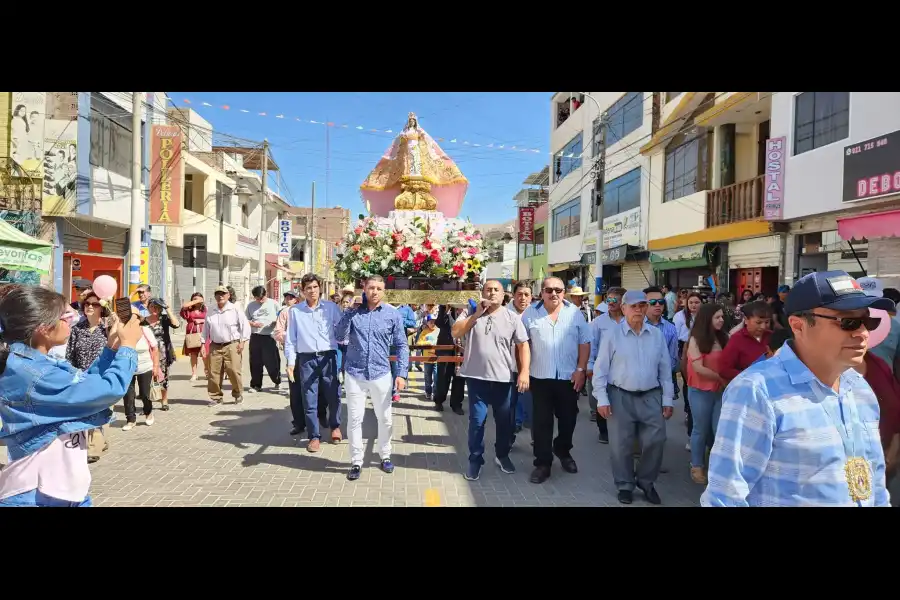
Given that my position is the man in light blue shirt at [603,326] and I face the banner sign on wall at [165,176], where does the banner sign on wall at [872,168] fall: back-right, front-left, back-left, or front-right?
back-right

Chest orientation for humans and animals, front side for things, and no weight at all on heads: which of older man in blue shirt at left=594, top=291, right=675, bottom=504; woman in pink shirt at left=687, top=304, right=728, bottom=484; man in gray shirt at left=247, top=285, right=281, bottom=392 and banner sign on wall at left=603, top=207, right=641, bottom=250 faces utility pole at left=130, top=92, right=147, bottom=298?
the banner sign on wall

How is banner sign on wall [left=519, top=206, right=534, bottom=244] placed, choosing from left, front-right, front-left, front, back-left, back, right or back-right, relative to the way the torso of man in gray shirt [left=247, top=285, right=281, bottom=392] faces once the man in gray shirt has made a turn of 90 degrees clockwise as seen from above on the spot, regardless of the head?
back-right

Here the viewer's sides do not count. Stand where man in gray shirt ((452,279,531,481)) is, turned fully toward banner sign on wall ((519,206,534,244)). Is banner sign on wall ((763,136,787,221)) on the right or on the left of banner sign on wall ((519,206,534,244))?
right

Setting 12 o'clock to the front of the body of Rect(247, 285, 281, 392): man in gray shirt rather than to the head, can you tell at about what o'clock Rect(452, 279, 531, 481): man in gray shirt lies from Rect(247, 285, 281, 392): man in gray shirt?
Rect(452, 279, 531, 481): man in gray shirt is roughly at 11 o'clock from Rect(247, 285, 281, 392): man in gray shirt.

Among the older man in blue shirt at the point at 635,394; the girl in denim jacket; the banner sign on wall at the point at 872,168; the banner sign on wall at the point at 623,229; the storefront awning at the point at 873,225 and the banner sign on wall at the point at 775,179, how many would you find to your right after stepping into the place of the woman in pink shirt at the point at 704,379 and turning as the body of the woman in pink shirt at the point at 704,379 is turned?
2

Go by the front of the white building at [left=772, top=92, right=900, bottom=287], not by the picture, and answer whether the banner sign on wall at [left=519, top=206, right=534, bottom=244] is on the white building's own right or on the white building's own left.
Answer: on the white building's own right

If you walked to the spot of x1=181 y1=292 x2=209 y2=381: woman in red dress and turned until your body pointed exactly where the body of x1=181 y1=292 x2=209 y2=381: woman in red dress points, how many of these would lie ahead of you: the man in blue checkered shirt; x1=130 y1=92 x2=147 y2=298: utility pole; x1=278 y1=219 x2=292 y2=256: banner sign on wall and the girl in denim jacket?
2
